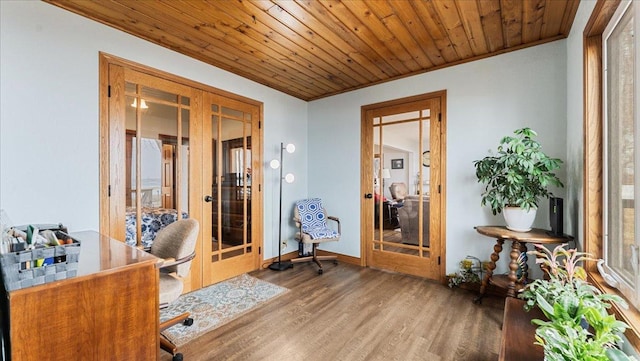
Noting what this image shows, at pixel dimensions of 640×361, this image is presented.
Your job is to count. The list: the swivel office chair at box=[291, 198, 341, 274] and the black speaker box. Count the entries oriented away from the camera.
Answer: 0

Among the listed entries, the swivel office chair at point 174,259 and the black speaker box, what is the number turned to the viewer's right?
0

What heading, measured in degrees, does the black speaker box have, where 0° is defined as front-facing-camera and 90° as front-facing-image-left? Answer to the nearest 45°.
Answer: approximately 45°

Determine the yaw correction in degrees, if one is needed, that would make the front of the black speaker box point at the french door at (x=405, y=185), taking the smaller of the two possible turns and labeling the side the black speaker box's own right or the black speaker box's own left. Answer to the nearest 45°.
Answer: approximately 45° to the black speaker box's own right

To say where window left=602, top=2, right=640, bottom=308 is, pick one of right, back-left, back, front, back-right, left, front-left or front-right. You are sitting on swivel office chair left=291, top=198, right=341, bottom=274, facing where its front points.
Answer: front

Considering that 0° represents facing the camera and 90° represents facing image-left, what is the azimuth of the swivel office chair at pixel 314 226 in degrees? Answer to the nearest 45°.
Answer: approximately 315°
